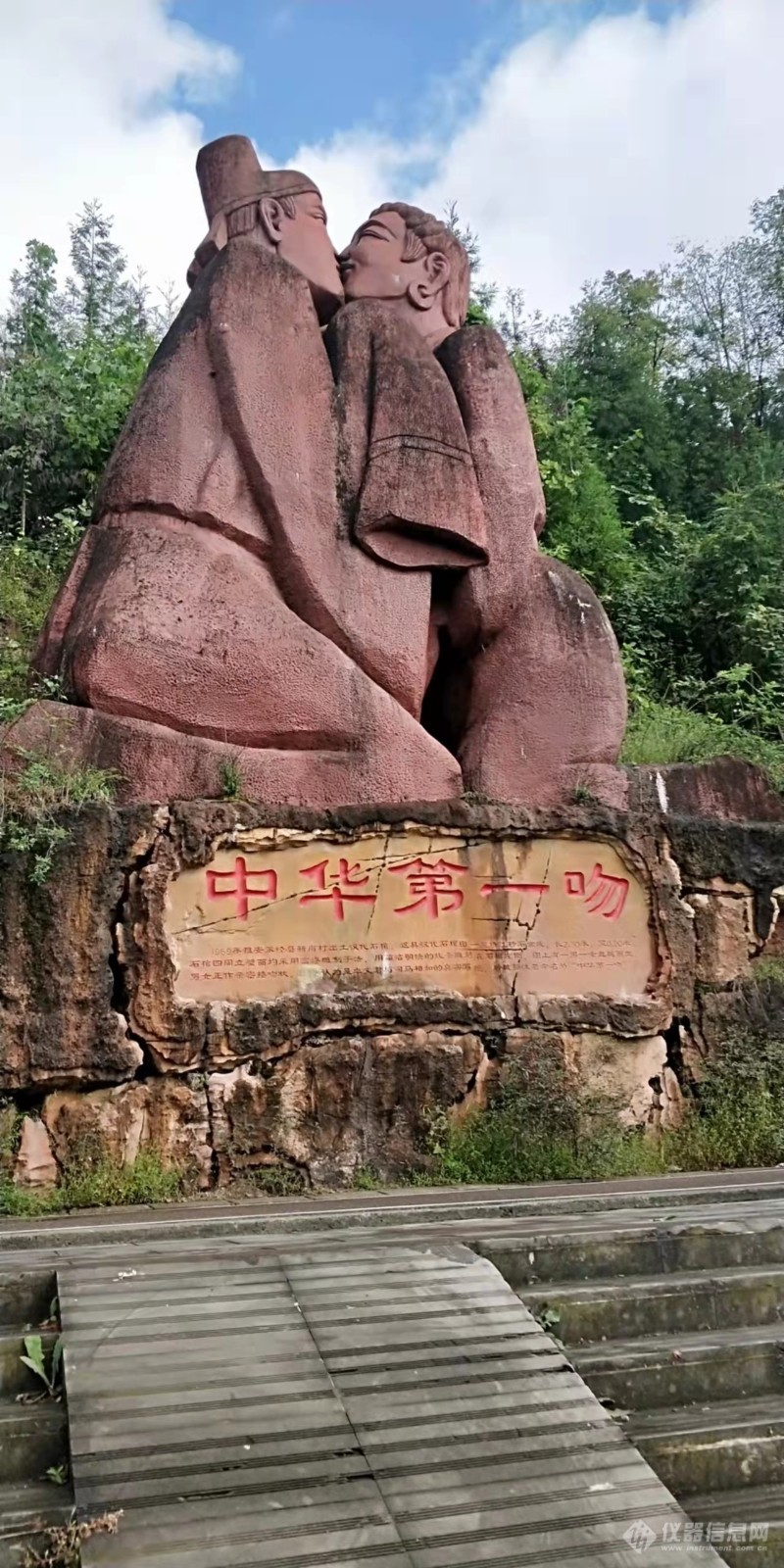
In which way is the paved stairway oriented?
toward the camera

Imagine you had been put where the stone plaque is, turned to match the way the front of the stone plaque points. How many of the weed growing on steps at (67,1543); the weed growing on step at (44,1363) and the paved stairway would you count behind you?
0

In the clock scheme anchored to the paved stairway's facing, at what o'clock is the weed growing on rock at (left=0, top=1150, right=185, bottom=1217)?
The weed growing on rock is roughly at 4 o'clock from the paved stairway.

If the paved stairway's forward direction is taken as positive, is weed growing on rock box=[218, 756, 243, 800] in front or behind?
behind

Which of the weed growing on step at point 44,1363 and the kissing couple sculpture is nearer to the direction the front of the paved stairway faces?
the weed growing on step

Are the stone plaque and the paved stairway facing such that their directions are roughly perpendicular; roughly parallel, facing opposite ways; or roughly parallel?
roughly parallel

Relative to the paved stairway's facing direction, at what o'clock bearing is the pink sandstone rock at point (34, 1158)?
The pink sandstone rock is roughly at 4 o'clock from the paved stairway.

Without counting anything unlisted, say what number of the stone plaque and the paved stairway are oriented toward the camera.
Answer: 2

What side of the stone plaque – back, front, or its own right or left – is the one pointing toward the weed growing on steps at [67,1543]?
front

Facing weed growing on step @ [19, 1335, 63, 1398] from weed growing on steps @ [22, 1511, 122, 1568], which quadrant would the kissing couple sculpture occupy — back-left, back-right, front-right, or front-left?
front-right

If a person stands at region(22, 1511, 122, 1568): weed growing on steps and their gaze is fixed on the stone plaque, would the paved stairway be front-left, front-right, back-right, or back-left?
front-right

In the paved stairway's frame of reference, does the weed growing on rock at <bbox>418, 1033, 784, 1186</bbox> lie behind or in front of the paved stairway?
behind

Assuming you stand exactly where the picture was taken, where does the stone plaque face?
facing the viewer
